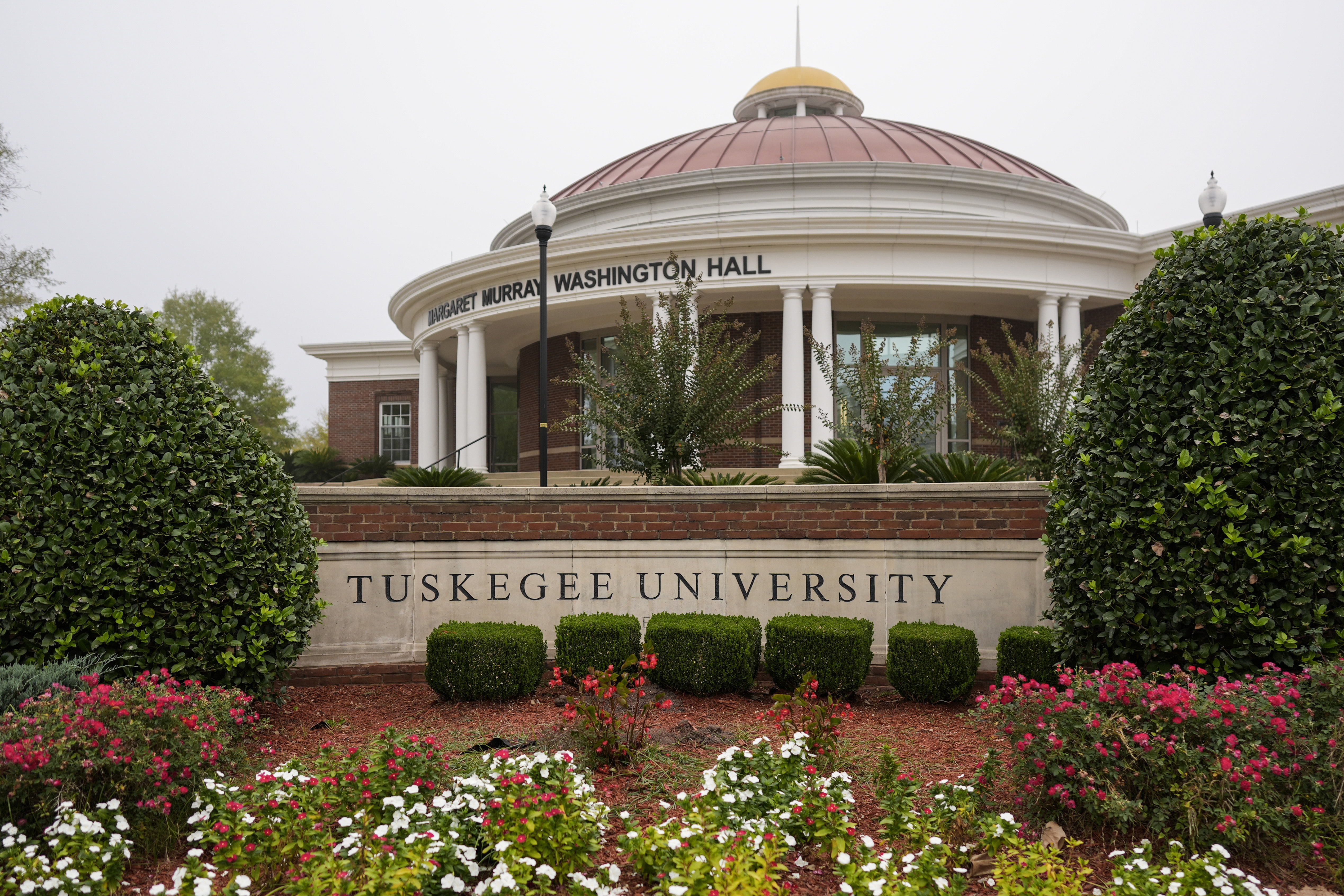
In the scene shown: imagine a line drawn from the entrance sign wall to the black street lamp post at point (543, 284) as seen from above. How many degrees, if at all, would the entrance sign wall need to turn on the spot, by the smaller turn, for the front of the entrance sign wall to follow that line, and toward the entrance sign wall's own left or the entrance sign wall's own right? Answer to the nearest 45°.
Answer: approximately 180°

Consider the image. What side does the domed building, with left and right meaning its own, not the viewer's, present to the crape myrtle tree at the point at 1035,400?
left

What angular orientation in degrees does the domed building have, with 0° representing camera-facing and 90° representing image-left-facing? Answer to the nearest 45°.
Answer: approximately 45°

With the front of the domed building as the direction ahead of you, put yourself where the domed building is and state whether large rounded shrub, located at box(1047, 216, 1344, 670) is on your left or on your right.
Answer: on your left

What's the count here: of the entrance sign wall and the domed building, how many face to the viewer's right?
0

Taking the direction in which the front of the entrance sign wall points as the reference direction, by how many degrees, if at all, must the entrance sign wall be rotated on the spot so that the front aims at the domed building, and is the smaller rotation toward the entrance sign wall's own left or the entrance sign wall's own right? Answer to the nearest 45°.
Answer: approximately 180°

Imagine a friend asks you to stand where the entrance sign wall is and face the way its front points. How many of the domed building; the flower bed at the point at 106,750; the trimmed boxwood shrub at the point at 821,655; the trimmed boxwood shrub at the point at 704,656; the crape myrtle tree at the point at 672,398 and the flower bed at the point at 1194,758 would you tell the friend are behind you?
2

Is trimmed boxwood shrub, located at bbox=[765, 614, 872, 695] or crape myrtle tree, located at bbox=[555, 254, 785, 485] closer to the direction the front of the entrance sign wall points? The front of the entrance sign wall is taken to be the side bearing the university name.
the trimmed boxwood shrub

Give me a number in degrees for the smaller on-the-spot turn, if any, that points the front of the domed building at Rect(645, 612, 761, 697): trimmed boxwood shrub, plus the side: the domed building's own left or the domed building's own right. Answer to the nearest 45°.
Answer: approximately 45° to the domed building's own left

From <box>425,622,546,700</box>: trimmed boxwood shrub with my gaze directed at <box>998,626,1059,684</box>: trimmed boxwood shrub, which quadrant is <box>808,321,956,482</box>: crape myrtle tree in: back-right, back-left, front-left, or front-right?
front-left

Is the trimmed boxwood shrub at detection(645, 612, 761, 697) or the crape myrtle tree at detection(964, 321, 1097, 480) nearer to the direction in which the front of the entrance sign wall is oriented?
the trimmed boxwood shrub

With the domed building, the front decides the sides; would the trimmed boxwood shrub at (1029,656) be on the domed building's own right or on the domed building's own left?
on the domed building's own left

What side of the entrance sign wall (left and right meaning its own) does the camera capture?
front

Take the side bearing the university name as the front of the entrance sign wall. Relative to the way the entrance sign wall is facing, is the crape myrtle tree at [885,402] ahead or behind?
behind
